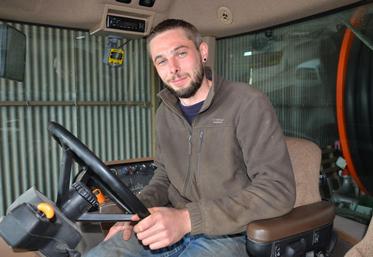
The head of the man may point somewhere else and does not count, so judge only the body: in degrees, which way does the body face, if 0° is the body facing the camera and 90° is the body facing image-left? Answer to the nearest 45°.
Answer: approximately 45°
